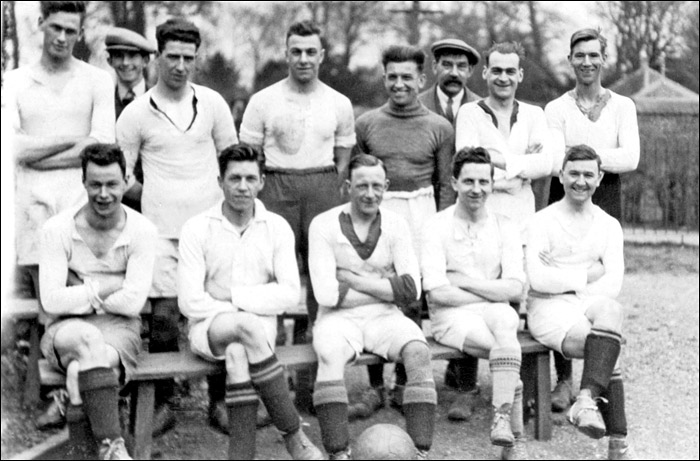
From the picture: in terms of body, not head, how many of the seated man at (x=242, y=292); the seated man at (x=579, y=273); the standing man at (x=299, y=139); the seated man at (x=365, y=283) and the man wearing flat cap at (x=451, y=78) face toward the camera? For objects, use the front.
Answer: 5

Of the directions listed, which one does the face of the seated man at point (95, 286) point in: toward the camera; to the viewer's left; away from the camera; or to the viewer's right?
toward the camera

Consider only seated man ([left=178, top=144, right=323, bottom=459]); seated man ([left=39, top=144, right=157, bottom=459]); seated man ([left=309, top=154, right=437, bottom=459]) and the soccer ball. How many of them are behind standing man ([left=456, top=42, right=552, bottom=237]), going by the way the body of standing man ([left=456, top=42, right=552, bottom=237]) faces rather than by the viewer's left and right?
0

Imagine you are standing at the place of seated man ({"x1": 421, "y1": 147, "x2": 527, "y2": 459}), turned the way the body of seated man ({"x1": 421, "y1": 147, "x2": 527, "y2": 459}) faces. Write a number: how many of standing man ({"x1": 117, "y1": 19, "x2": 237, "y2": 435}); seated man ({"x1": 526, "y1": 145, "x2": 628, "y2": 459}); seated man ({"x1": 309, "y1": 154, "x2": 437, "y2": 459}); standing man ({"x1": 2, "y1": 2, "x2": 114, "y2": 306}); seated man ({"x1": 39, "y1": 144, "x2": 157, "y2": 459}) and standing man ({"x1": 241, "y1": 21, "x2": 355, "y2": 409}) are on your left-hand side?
1

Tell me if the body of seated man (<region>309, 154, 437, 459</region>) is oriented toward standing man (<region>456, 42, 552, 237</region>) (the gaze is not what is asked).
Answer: no

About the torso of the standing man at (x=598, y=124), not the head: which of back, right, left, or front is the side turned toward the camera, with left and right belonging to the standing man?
front

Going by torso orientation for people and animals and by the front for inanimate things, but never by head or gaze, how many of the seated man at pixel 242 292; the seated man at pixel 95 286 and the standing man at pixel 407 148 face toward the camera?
3

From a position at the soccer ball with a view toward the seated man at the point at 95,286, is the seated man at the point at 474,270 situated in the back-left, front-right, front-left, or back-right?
back-right

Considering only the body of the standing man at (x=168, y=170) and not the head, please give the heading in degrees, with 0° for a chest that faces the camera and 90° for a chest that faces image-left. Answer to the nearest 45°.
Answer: approximately 0°

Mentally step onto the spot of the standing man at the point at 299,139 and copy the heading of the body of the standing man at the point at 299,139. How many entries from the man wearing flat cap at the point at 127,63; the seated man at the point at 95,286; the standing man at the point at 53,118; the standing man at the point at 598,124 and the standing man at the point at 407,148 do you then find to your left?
2

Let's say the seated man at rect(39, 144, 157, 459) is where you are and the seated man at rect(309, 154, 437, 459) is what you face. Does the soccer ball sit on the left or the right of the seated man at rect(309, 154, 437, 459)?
right

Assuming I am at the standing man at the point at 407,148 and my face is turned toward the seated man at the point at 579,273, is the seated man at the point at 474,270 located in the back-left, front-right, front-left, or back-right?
front-right

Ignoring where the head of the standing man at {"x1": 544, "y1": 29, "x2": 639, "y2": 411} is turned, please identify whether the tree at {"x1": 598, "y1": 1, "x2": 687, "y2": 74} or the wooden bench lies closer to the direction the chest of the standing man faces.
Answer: the wooden bench

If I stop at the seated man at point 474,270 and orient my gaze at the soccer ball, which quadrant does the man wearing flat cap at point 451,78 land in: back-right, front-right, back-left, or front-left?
back-right

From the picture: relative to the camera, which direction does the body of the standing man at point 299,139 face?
toward the camera

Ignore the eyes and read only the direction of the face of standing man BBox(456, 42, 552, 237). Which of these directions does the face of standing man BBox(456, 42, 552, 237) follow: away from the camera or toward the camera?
toward the camera

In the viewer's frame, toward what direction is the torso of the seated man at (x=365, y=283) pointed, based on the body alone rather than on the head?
toward the camera

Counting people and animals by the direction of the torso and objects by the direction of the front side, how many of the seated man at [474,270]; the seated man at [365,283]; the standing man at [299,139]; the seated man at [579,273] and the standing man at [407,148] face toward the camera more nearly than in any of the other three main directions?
5

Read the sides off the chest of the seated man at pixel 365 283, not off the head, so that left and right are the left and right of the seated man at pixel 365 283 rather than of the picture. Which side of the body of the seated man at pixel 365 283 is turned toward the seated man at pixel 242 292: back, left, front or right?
right

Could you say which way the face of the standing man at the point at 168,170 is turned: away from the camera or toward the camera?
toward the camera

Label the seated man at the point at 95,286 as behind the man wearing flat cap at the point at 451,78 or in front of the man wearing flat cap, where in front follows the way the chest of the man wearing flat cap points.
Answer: in front
